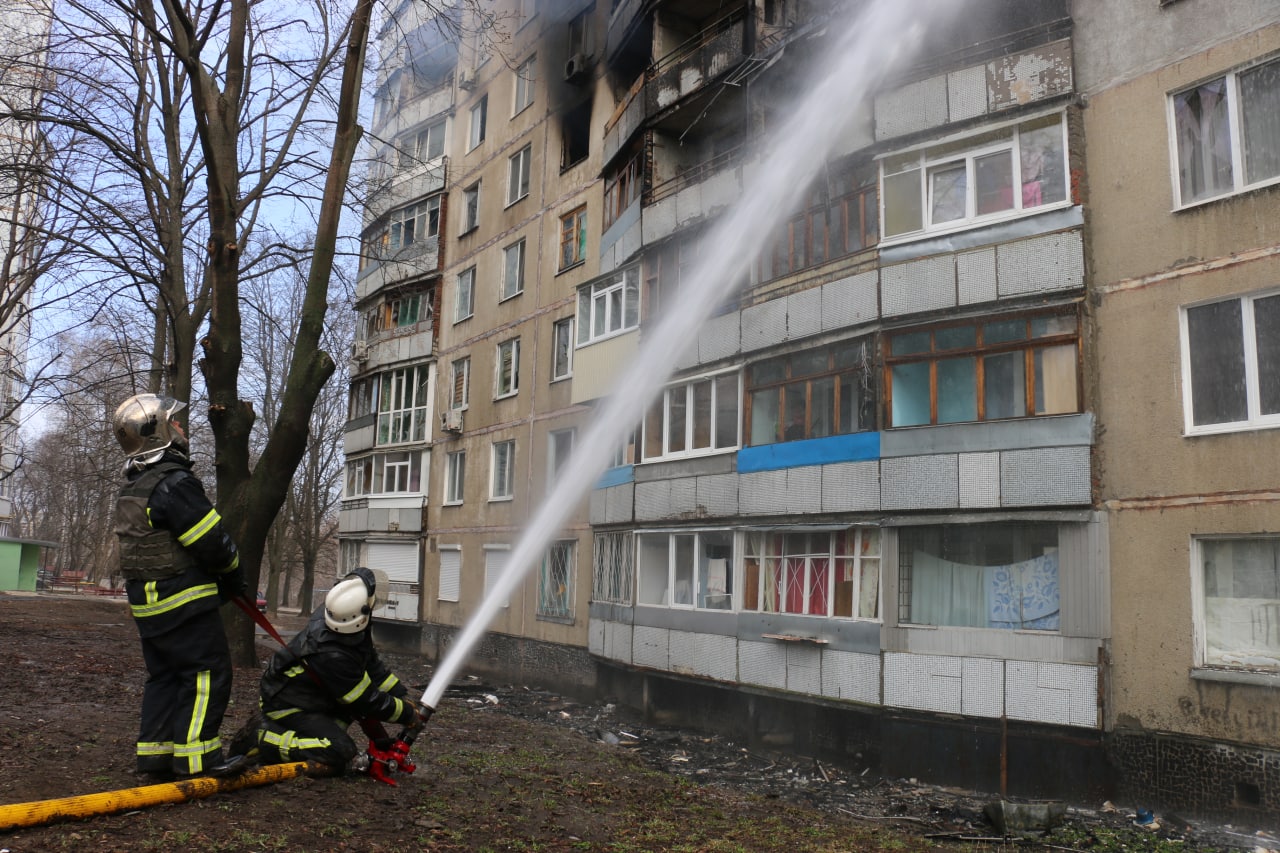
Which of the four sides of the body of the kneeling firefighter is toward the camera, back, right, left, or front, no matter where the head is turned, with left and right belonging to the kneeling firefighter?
right

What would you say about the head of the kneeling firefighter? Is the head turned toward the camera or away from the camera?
away from the camera

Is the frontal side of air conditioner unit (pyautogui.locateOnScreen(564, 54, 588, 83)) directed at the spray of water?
no

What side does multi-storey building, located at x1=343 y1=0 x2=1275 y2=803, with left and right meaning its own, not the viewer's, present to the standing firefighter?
front

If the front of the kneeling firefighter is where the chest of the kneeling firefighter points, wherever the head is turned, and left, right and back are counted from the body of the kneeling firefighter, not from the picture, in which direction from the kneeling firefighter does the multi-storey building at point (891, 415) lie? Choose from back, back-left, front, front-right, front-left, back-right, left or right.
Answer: front-left

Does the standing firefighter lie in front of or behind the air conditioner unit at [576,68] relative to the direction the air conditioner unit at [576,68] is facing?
in front

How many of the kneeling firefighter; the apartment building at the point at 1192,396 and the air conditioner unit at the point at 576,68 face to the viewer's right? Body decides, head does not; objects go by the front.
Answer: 1

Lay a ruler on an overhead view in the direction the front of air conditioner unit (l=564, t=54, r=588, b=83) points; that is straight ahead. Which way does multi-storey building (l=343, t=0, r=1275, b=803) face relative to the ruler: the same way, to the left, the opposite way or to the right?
the same way

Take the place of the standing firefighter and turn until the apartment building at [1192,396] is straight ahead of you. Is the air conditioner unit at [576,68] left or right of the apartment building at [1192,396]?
left

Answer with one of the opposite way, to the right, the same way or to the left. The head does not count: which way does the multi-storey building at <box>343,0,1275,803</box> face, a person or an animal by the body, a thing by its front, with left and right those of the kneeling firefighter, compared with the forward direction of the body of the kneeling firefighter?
the opposite way

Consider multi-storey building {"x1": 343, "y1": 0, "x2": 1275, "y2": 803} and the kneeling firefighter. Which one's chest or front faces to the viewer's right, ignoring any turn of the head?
the kneeling firefighter

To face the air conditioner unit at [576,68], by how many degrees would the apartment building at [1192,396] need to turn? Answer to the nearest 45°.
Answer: approximately 90° to its right

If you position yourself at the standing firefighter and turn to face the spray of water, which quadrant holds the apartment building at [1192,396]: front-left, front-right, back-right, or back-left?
front-right

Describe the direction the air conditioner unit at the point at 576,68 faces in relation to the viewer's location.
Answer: facing the viewer and to the left of the viewer

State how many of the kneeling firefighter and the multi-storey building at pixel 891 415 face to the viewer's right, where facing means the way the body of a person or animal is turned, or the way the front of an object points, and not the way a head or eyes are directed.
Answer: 1

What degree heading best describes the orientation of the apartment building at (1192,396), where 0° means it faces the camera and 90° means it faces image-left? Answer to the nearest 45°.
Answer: approximately 45°
